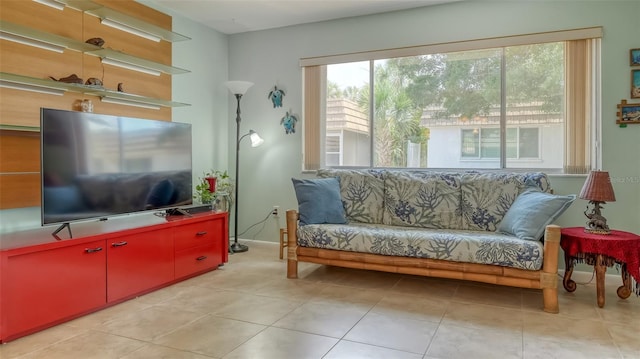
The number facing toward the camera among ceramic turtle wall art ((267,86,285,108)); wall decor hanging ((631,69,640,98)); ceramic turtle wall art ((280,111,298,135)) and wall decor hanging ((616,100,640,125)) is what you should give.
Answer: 4

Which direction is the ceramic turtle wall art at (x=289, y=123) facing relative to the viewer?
toward the camera

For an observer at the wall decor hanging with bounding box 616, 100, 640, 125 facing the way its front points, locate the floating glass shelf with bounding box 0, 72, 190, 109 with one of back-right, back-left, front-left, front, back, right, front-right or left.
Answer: front-right

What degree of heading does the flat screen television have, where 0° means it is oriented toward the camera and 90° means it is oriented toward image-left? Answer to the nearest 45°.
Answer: approximately 315°

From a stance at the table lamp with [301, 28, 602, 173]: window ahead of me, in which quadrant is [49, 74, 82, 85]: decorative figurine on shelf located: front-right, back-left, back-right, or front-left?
front-left

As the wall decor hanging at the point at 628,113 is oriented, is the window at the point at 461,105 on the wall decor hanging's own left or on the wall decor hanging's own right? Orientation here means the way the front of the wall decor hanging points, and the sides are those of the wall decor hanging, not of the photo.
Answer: on the wall decor hanging's own right

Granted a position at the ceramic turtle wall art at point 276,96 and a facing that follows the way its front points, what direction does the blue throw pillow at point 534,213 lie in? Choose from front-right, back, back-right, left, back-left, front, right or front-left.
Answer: front-left

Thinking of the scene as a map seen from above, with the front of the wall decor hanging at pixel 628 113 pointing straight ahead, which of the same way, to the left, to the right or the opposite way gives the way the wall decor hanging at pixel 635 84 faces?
the same way

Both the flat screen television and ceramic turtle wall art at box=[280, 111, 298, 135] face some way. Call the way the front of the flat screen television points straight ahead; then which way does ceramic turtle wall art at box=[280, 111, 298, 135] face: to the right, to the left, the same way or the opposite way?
to the right

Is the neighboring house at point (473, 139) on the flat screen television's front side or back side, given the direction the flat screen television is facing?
on the front side

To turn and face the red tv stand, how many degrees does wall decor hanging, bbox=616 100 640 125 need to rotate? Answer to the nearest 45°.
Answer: approximately 45° to its right

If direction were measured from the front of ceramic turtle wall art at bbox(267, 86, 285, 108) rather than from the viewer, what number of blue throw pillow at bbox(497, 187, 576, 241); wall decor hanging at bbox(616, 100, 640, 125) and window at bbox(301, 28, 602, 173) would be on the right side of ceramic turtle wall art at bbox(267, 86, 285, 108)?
0

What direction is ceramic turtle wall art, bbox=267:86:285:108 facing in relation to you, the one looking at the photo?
facing the viewer

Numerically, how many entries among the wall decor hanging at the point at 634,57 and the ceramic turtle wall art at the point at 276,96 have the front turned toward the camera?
2

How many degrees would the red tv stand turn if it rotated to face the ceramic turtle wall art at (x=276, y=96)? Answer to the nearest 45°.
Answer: approximately 90° to its left

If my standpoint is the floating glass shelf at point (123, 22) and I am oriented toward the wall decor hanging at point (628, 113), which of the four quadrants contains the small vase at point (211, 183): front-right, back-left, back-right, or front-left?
front-left

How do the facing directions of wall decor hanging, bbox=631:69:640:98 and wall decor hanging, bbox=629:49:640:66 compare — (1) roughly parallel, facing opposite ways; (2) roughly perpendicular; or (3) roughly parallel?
roughly parallel
